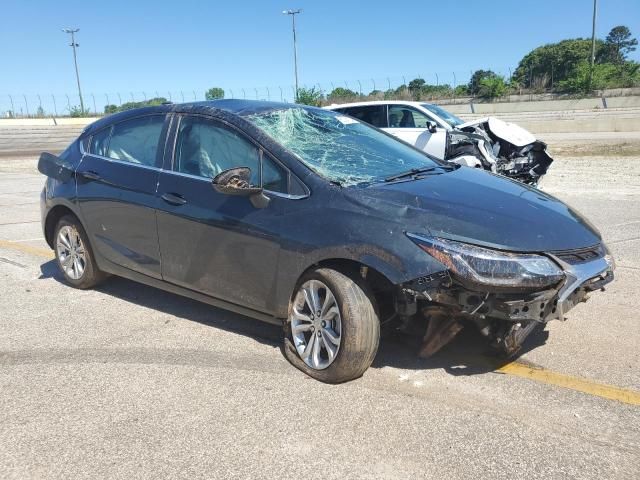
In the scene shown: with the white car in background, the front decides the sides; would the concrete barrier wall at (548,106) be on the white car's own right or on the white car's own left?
on the white car's own left

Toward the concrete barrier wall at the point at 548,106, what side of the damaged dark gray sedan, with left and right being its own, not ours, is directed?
left

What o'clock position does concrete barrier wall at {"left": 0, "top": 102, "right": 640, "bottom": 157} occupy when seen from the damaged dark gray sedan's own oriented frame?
The concrete barrier wall is roughly at 8 o'clock from the damaged dark gray sedan.

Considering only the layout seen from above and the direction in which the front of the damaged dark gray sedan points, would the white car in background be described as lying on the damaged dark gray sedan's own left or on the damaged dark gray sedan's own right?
on the damaged dark gray sedan's own left

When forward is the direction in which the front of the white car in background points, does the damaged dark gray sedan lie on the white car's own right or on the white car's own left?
on the white car's own right

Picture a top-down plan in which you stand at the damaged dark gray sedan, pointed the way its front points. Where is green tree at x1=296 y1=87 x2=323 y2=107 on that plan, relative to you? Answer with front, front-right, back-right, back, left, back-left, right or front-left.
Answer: back-left

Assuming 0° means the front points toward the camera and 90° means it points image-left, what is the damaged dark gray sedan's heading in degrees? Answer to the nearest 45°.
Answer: approximately 315°

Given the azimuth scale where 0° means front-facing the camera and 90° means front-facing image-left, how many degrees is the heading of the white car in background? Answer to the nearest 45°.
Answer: approximately 315°
